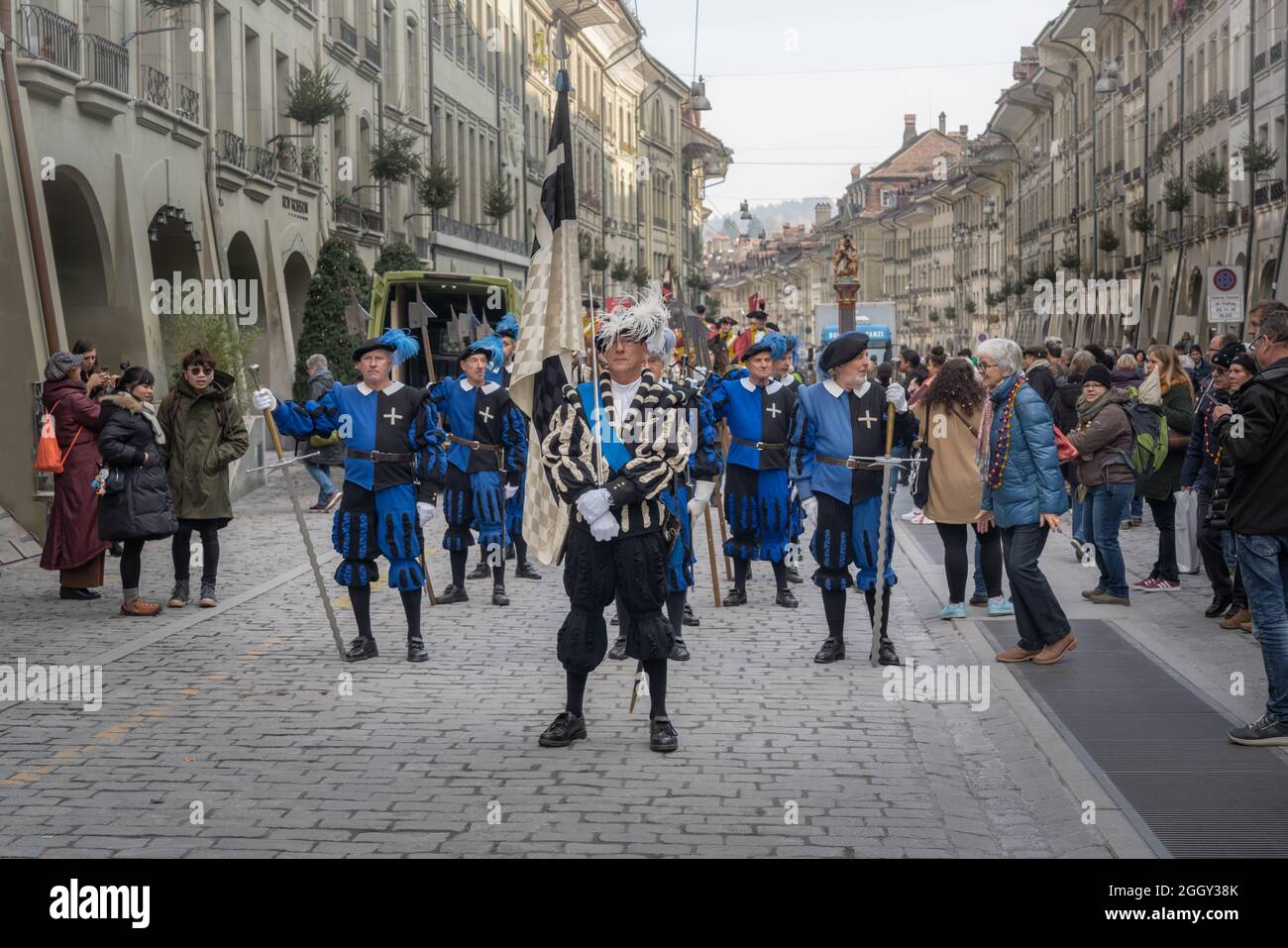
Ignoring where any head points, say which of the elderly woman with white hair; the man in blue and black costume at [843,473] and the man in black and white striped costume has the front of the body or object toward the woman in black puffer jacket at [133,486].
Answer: the elderly woman with white hair

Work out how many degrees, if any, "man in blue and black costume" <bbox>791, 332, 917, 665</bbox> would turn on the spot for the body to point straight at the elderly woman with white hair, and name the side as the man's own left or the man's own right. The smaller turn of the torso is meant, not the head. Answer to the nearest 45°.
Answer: approximately 90° to the man's own left

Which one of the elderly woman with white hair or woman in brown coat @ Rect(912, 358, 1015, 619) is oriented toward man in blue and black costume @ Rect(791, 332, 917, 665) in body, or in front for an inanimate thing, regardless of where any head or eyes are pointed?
the elderly woman with white hair

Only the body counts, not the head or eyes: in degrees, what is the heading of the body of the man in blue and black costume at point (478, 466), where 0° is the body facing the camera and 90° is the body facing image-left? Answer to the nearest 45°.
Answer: approximately 0°

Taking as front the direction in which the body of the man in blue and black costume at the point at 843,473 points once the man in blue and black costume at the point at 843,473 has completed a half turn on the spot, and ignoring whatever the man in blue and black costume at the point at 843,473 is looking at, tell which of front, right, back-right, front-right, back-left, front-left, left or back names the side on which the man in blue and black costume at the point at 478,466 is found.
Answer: front-left

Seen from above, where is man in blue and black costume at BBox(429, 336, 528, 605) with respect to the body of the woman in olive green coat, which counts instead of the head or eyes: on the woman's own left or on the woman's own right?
on the woman's own left

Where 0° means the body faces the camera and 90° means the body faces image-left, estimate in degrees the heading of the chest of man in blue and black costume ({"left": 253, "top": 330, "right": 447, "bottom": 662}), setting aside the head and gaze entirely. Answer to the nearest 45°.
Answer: approximately 0°

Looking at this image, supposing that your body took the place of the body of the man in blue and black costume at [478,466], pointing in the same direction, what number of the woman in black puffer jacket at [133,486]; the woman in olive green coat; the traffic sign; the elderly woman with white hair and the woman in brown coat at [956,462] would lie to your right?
2

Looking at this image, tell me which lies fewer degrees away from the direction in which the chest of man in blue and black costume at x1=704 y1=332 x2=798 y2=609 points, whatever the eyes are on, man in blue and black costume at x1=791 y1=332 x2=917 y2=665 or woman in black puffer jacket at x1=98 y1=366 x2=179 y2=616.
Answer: the man in blue and black costume

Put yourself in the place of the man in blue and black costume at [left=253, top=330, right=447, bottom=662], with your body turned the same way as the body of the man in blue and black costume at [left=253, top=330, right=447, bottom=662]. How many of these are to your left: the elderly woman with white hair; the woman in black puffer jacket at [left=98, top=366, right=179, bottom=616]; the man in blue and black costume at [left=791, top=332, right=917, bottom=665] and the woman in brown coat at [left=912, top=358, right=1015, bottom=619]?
3

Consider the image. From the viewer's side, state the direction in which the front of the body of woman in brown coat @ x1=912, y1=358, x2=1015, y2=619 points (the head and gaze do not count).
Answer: away from the camera

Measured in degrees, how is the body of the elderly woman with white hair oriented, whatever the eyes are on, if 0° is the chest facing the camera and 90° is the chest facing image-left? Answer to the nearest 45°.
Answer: approximately 90°

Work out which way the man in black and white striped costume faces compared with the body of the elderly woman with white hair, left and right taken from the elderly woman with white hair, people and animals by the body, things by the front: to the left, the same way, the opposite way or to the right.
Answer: to the left

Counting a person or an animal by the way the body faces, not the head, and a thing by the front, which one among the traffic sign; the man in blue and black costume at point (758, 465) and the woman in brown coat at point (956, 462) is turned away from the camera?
the woman in brown coat
